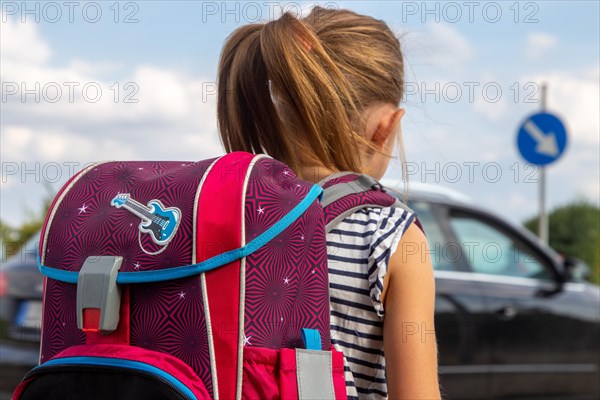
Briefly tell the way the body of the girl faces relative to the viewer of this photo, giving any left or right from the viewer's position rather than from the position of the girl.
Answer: facing away from the viewer and to the right of the viewer

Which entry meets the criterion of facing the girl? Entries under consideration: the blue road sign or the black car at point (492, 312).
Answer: the blue road sign

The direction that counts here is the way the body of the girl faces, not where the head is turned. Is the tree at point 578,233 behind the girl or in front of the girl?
in front

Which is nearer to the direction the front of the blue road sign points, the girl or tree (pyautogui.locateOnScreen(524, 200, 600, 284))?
the girl

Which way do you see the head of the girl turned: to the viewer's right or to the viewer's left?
to the viewer's right

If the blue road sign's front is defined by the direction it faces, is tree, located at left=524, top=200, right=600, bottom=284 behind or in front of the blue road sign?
behind

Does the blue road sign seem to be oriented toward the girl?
yes

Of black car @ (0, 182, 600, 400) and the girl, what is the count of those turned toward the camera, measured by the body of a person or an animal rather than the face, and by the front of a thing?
0

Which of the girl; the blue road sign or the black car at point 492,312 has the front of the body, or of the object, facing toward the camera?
the blue road sign

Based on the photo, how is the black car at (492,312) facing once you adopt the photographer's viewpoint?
facing away from the viewer and to the right of the viewer

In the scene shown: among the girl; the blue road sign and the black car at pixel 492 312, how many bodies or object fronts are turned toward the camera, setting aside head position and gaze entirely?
1

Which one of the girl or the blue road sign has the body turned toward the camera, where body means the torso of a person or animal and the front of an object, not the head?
the blue road sign

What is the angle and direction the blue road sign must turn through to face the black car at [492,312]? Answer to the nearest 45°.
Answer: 0° — it already faces it

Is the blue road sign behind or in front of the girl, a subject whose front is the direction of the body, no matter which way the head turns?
in front

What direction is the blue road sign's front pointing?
toward the camera
